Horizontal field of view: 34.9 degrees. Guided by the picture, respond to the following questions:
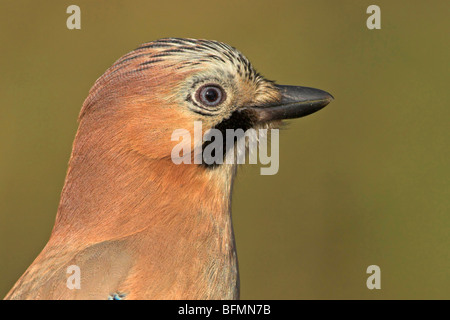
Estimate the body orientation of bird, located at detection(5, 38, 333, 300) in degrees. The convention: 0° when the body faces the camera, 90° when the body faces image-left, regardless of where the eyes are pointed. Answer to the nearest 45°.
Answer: approximately 270°

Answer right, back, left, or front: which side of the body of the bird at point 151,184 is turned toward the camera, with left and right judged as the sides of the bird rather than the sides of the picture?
right
